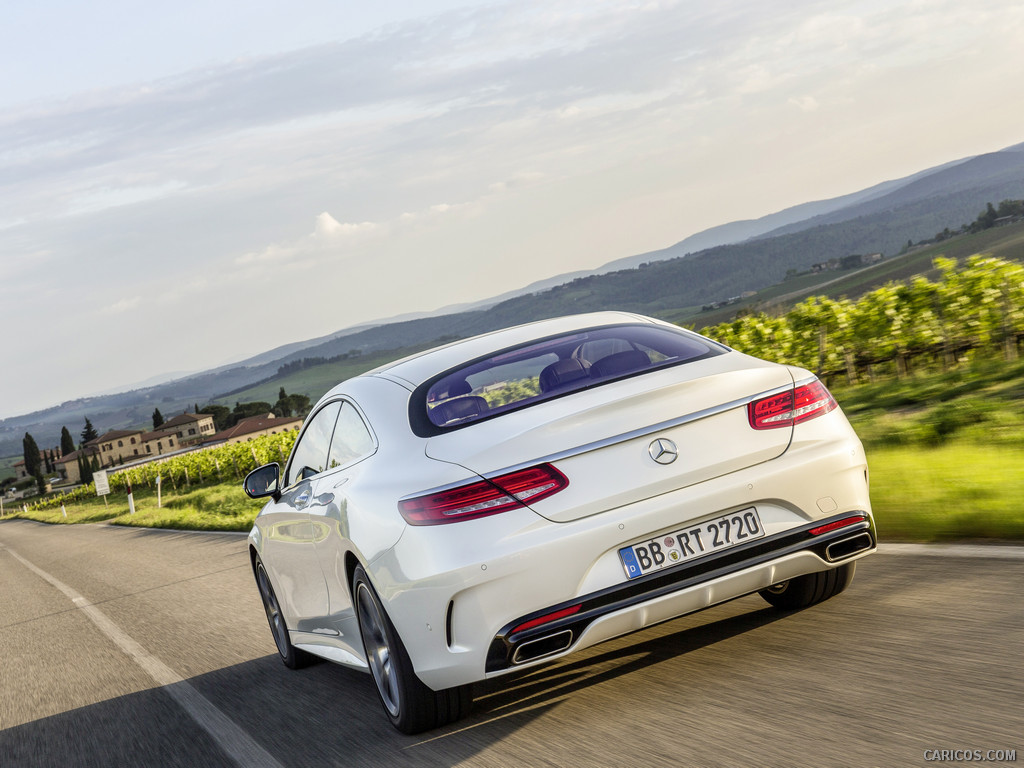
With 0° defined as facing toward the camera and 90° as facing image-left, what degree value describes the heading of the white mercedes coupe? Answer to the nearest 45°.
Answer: approximately 135°
